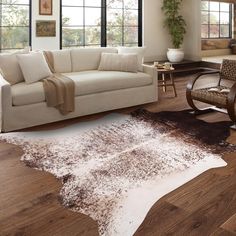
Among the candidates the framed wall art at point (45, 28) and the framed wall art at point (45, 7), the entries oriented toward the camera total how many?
2

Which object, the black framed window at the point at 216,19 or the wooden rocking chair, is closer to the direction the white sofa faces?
the wooden rocking chair

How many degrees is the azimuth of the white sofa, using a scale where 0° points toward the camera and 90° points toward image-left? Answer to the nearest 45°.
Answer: approximately 315°

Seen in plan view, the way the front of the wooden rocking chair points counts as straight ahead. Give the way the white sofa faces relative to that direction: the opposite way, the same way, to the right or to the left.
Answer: to the left

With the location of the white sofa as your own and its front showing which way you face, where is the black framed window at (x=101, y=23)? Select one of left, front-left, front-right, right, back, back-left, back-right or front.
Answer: back-left

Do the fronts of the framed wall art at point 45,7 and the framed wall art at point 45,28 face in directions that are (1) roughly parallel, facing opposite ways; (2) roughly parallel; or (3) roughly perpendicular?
roughly parallel

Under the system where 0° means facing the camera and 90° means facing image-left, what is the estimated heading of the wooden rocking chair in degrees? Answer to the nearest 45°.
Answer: approximately 45°

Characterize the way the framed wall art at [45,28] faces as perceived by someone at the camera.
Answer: facing the viewer

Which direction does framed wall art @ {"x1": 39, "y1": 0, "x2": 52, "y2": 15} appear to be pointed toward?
toward the camera

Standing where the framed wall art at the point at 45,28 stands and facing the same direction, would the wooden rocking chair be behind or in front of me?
in front

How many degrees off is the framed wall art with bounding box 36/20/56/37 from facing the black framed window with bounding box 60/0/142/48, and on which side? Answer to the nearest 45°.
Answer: approximately 135° to its left
